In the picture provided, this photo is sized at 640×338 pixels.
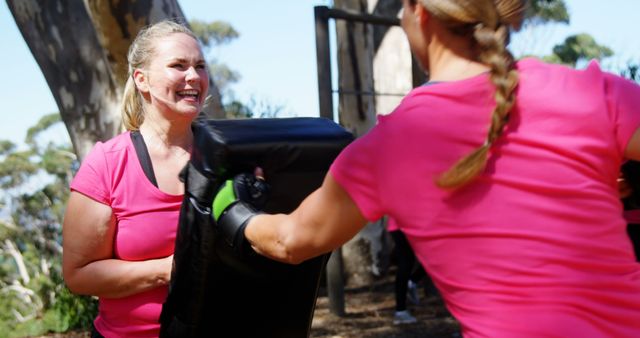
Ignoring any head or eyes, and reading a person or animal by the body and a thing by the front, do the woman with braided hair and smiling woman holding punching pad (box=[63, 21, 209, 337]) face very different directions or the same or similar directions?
very different directions

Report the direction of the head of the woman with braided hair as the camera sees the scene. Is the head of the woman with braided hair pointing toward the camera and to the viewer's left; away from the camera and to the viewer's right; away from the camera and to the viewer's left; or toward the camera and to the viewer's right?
away from the camera and to the viewer's left

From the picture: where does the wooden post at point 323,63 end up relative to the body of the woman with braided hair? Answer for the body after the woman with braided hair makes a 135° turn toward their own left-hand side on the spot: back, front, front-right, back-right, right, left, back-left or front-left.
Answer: back

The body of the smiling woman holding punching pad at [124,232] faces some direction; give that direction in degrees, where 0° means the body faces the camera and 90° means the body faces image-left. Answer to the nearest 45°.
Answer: approximately 315°

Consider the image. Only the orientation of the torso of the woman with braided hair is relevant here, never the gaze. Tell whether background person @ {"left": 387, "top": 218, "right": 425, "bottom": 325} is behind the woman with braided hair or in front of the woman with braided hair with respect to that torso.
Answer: in front

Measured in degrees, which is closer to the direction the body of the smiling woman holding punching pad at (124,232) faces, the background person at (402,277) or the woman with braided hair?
the woman with braided hair

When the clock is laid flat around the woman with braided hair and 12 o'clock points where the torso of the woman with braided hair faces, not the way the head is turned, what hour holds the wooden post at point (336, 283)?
The wooden post is roughly at 1 o'clock from the woman with braided hair.

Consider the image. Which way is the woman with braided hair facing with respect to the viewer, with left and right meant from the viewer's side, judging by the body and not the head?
facing away from the viewer and to the left of the viewer

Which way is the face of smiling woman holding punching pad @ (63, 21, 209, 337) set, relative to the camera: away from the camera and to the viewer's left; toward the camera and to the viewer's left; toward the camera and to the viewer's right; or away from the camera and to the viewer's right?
toward the camera and to the viewer's right

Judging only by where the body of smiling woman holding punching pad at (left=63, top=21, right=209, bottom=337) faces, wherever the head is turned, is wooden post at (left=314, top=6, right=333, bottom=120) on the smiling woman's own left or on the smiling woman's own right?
on the smiling woman's own left
